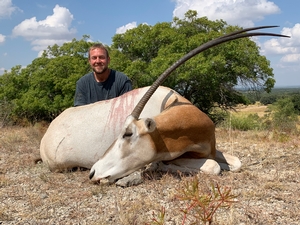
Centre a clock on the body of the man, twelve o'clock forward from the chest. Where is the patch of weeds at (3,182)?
The patch of weeds is roughly at 1 o'clock from the man.

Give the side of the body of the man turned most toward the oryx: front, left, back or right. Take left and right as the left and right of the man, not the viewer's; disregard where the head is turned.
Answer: front

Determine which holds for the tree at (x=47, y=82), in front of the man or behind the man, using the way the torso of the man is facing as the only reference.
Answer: behind

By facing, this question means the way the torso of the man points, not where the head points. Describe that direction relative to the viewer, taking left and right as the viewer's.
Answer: facing the viewer

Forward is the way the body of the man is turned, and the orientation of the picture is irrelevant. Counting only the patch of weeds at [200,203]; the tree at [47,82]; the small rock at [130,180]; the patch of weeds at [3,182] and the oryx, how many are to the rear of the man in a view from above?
1

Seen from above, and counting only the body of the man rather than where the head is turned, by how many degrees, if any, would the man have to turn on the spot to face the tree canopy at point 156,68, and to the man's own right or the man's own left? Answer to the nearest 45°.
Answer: approximately 180°

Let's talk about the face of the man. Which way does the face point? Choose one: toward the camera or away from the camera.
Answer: toward the camera

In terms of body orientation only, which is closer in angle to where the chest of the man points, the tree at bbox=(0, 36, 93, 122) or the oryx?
the oryx

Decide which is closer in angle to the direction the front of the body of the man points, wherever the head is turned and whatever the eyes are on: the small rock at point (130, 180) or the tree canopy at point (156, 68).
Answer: the small rock

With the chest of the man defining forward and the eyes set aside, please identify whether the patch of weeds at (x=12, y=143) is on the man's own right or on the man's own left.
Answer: on the man's own right

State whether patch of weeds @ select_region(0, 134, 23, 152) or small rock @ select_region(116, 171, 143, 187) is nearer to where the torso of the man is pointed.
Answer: the small rock

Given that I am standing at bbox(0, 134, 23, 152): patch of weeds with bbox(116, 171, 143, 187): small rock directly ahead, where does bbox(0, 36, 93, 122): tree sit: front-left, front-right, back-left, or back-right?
back-left

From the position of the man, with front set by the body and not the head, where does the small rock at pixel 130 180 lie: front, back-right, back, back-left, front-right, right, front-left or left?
front

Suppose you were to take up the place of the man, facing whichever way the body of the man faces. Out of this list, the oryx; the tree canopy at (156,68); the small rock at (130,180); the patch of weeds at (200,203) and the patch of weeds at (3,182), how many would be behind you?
1

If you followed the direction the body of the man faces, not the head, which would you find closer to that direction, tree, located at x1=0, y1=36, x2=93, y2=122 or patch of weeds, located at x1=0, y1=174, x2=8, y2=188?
the patch of weeds
